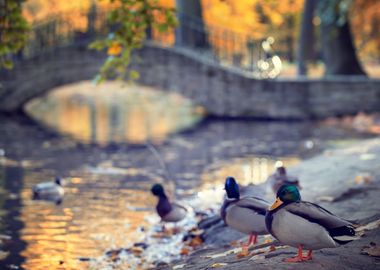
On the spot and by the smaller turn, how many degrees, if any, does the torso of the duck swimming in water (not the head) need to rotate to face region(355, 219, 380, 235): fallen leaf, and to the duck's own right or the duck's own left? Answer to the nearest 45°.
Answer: approximately 45° to the duck's own right

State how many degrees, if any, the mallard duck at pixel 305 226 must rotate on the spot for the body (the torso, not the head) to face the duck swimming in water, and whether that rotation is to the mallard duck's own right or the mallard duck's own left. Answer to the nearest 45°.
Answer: approximately 45° to the mallard duck's own right

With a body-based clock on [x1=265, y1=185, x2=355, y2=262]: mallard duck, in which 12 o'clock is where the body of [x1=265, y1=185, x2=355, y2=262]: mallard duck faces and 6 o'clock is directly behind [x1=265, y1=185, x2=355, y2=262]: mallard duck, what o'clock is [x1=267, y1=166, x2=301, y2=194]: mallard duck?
[x1=267, y1=166, x2=301, y2=194]: mallard duck is roughly at 3 o'clock from [x1=265, y1=185, x2=355, y2=262]: mallard duck.

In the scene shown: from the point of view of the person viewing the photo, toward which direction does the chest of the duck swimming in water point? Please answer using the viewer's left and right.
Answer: facing to the right of the viewer

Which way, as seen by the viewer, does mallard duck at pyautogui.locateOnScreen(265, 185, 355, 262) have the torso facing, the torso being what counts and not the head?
to the viewer's left

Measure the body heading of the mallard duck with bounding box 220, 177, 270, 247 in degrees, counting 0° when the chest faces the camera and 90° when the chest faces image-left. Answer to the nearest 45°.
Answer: approximately 90°

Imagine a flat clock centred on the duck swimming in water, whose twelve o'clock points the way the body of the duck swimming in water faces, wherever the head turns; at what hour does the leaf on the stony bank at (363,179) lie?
The leaf on the stony bank is roughly at 1 o'clock from the duck swimming in water.

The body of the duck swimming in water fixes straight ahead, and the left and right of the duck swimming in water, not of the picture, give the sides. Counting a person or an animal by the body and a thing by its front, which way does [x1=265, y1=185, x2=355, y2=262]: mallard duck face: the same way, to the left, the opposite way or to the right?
the opposite way

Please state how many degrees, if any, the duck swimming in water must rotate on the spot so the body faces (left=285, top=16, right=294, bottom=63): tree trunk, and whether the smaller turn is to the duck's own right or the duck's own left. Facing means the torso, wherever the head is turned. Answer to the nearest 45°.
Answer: approximately 45° to the duck's own left

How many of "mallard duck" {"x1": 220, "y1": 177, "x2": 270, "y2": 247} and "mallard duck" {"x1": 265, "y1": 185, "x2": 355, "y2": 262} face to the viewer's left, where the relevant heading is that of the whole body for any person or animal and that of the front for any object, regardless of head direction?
2

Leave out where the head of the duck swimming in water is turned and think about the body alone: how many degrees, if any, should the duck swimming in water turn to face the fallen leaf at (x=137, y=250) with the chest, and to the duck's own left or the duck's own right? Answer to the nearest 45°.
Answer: approximately 90° to the duck's own right

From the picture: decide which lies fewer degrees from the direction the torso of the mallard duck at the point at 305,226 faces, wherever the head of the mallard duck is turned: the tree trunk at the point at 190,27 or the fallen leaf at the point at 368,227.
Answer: the tree trunk

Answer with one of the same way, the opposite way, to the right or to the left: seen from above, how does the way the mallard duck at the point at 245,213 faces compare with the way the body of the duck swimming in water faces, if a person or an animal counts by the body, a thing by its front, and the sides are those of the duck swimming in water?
the opposite way
